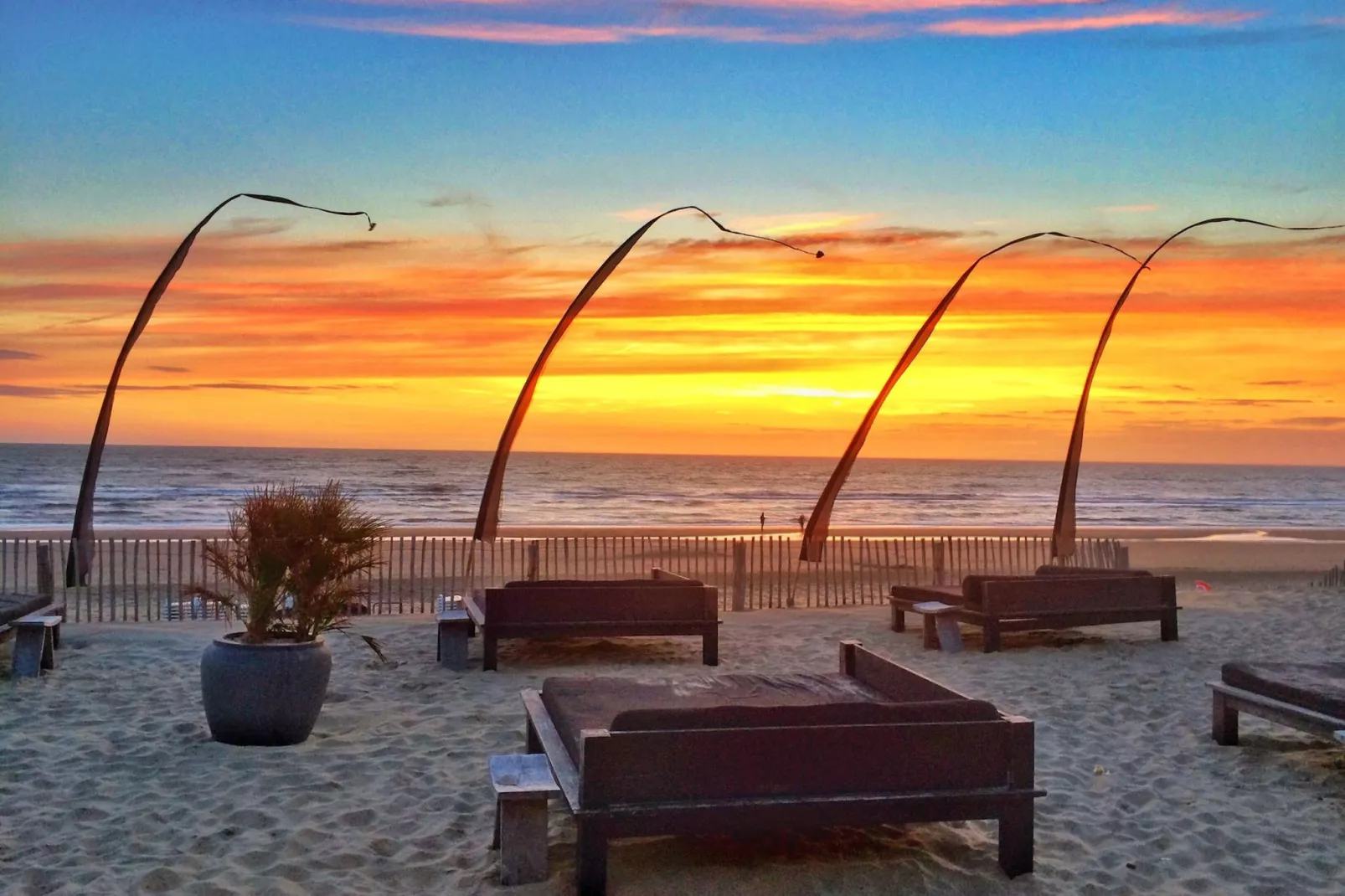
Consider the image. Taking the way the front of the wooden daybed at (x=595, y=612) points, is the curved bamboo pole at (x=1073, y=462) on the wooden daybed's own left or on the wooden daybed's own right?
on the wooden daybed's own right

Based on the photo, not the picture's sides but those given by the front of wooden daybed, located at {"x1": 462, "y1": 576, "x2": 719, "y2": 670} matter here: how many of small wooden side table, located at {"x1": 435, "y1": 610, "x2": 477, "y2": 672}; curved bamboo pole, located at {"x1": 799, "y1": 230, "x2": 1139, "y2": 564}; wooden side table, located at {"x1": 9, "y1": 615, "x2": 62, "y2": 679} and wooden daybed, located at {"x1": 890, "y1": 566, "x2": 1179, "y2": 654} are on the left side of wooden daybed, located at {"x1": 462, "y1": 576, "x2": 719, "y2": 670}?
2

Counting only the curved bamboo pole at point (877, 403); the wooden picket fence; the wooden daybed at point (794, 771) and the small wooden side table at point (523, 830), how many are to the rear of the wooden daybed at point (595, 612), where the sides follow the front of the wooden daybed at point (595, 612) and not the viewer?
2

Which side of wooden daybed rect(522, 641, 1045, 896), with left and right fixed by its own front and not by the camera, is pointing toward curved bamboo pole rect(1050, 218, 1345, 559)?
front

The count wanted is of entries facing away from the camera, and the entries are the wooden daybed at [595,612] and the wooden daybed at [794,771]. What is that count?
2

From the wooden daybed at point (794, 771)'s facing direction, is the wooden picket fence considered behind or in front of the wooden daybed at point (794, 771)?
in front

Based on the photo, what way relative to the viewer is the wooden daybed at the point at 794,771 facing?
away from the camera

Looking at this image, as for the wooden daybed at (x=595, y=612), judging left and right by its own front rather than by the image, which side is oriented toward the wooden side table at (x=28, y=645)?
left

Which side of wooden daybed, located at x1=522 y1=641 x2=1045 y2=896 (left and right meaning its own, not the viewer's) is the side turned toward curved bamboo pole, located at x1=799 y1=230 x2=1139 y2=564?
front

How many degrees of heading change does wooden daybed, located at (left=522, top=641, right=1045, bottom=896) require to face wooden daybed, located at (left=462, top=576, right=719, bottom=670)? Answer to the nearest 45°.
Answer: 0° — it already faces it

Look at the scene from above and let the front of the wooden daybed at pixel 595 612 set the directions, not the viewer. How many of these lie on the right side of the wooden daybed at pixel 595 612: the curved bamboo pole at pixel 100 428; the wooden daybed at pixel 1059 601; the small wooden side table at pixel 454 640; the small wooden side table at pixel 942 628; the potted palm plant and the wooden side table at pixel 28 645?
2

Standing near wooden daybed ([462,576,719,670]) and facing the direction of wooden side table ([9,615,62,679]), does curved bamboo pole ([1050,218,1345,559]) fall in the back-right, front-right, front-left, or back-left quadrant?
back-right

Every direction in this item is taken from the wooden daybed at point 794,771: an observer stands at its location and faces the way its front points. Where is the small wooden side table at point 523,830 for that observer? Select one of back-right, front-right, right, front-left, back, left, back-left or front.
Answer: left

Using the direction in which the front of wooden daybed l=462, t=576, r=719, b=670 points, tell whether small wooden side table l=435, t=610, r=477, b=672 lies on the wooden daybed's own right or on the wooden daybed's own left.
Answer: on the wooden daybed's own left

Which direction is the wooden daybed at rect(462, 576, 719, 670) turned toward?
away from the camera

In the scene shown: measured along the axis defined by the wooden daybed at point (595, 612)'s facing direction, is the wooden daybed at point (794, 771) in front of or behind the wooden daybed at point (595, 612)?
behind
